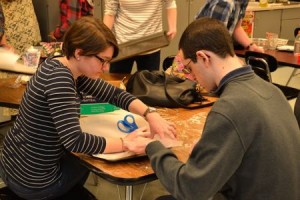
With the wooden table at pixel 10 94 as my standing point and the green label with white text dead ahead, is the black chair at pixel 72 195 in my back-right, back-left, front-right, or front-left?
front-right

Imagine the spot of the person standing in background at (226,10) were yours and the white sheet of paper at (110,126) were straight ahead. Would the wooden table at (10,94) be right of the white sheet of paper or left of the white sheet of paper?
right

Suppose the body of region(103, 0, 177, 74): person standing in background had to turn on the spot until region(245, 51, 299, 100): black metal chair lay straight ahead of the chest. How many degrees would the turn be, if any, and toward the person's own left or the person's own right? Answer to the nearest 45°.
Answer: approximately 90° to the person's own left

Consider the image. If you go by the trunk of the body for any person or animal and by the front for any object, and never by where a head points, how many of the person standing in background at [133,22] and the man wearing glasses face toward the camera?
1

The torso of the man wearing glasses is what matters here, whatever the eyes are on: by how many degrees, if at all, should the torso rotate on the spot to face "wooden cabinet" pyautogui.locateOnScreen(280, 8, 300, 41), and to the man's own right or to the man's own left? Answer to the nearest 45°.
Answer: approximately 45° to the man's own right

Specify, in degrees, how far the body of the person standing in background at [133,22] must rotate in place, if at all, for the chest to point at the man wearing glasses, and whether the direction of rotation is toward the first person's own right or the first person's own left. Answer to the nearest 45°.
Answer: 0° — they already face them

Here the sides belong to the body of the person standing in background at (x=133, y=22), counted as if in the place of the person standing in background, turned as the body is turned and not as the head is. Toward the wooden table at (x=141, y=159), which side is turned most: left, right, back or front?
front

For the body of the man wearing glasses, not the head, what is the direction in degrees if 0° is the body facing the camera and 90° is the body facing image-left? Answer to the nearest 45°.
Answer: approximately 135°

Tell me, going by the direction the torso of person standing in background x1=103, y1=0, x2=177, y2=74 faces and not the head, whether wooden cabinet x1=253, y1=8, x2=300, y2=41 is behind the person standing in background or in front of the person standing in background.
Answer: behind

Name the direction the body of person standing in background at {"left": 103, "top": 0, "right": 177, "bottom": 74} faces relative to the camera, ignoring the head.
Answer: toward the camera

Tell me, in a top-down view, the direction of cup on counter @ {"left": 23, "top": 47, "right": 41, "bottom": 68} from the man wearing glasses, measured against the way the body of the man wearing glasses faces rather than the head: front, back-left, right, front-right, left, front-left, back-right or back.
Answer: front

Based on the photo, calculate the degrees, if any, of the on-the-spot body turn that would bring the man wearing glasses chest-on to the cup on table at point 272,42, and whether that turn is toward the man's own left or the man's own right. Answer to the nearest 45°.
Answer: approximately 45° to the man's own right

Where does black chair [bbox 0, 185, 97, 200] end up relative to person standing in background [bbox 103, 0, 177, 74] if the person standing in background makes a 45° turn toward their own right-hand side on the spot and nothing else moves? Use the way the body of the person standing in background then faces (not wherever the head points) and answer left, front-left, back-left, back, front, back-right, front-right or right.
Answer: front-left
